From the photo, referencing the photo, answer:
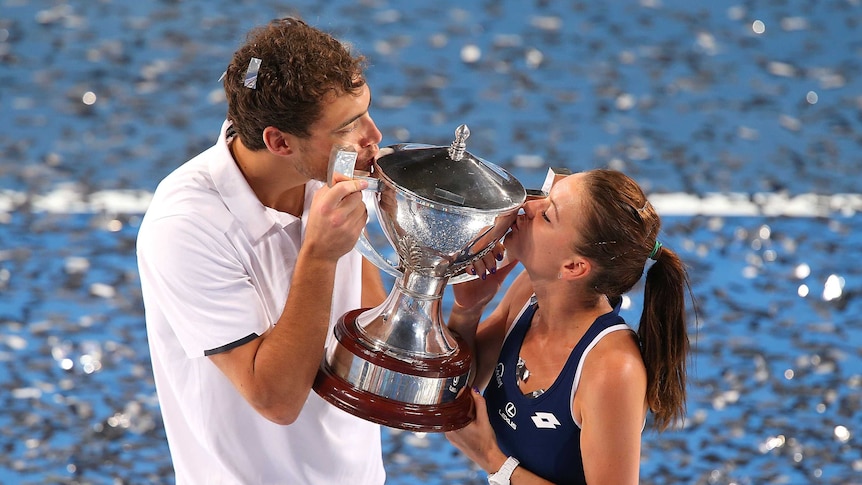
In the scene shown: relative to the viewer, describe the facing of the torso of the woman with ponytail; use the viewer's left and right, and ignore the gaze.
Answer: facing the viewer and to the left of the viewer

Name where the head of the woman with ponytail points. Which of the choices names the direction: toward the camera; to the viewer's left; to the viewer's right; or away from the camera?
to the viewer's left

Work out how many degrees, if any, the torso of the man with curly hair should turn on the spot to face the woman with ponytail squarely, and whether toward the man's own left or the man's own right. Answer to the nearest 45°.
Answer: approximately 45° to the man's own left

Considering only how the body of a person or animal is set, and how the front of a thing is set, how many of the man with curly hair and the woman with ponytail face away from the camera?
0

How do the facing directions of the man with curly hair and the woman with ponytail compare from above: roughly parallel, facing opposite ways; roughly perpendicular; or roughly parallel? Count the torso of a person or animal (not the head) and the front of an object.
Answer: roughly perpendicular

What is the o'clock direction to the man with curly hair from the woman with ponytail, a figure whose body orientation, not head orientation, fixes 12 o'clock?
The man with curly hair is roughly at 1 o'clock from the woman with ponytail.
